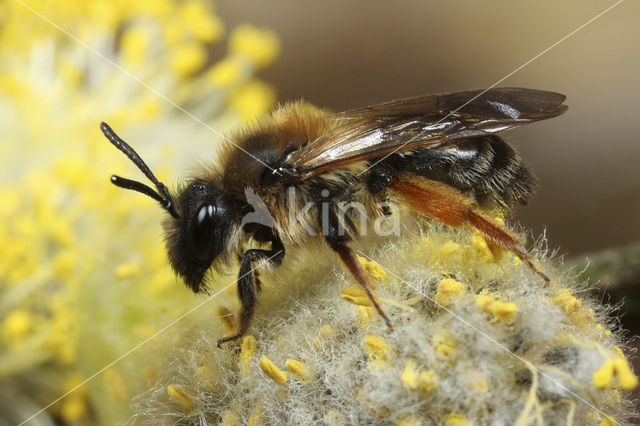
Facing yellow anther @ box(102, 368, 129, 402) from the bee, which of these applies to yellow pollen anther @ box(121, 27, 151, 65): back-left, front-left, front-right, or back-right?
front-right

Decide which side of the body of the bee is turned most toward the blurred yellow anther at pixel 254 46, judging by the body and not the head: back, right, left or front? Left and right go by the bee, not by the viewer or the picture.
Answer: right

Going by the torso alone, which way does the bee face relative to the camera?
to the viewer's left

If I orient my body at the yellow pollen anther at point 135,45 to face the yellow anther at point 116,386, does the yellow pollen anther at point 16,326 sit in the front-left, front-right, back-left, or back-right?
front-right

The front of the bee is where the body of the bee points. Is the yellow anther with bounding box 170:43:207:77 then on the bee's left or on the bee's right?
on the bee's right

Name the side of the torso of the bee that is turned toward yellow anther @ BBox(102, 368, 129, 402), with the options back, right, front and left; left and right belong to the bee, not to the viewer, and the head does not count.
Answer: front

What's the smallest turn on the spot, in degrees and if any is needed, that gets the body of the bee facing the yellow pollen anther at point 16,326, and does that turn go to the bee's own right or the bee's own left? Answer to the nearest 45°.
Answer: approximately 45° to the bee's own right

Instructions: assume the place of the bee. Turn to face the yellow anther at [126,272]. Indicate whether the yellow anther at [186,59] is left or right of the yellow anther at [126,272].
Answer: right

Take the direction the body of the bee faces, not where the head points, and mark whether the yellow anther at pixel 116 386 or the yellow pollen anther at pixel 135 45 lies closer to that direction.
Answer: the yellow anther

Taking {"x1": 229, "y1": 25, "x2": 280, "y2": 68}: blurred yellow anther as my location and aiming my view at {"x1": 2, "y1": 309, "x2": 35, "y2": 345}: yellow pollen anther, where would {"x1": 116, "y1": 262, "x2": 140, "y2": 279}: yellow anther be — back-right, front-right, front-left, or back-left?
front-left

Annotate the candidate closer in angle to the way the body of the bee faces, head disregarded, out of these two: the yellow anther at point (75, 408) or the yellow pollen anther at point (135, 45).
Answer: the yellow anther

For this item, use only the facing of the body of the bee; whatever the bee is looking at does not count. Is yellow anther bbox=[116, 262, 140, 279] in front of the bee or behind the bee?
in front

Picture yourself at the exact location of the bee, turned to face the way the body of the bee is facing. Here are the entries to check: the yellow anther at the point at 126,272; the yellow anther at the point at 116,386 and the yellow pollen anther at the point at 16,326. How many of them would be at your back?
0

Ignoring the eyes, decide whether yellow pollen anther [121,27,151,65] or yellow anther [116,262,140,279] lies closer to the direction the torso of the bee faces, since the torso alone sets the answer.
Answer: the yellow anther
